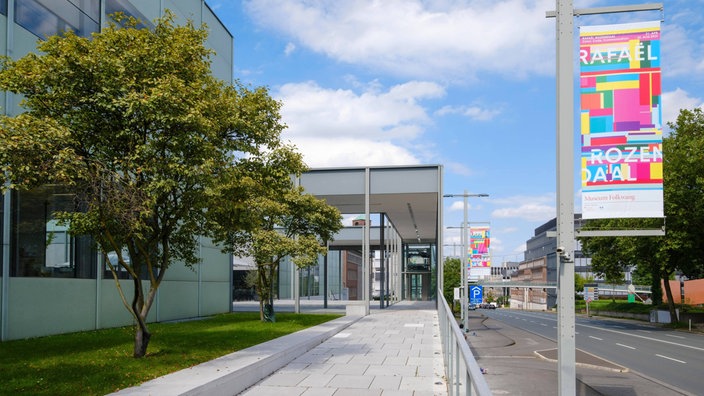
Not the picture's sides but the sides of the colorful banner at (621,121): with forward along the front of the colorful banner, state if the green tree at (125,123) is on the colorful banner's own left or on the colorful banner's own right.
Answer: on the colorful banner's own right

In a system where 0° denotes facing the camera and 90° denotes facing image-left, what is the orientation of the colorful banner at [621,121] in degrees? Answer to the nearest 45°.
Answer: approximately 0°
